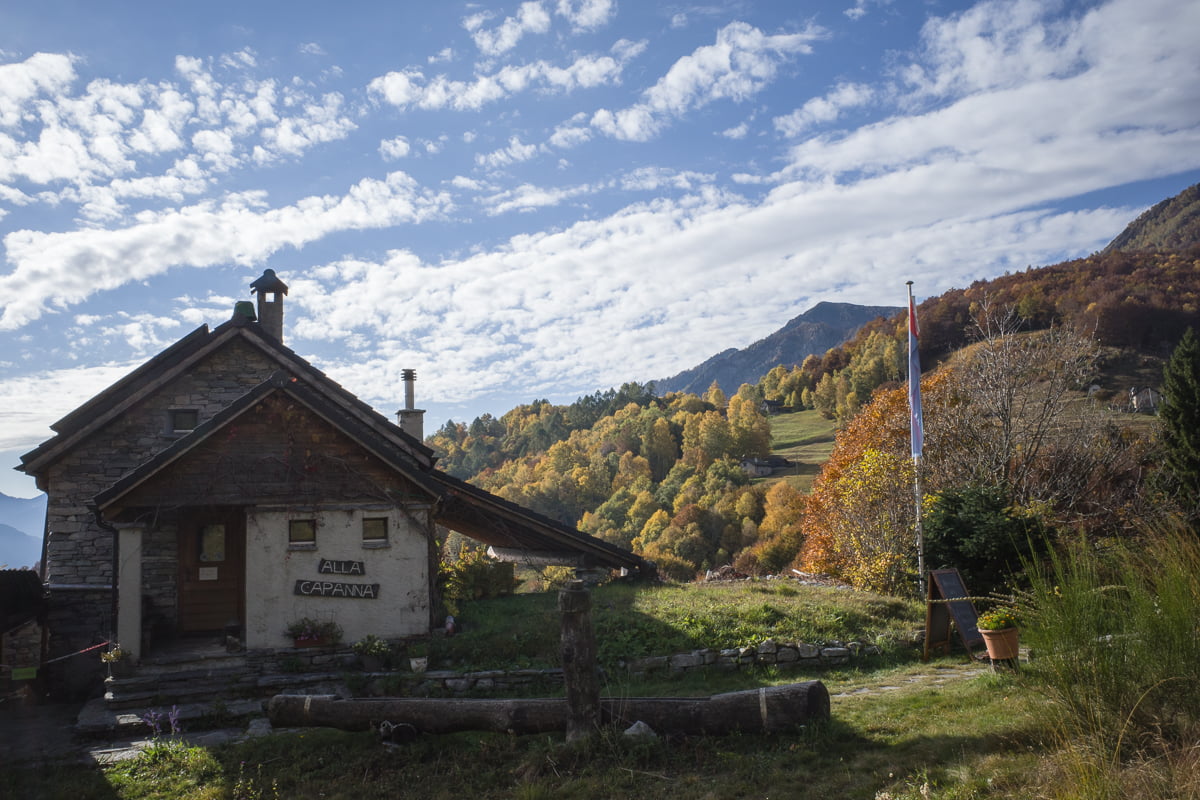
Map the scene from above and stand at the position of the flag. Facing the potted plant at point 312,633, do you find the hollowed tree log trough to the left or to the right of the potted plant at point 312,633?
left

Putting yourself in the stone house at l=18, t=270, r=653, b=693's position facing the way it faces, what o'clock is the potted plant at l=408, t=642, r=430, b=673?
The potted plant is roughly at 10 o'clock from the stone house.

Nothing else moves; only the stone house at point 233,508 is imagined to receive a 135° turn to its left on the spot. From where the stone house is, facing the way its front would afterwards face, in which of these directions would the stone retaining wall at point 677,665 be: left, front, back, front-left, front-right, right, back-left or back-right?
right

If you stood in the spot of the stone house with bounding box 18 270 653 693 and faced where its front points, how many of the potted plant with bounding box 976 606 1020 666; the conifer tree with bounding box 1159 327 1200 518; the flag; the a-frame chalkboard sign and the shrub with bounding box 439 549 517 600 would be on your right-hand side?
0

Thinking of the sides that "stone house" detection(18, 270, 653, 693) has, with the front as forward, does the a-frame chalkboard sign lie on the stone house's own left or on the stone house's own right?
on the stone house's own left

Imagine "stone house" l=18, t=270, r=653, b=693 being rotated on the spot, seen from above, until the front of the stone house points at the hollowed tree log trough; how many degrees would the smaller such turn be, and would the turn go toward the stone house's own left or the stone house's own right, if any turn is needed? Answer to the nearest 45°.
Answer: approximately 45° to the stone house's own left

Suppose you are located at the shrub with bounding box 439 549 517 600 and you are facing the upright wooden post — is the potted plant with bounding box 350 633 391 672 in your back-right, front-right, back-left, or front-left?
front-right

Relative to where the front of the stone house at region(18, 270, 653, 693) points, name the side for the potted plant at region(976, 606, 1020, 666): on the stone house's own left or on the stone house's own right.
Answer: on the stone house's own left

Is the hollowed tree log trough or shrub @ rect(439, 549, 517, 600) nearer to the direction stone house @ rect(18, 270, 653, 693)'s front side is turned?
the hollowed tree log trough

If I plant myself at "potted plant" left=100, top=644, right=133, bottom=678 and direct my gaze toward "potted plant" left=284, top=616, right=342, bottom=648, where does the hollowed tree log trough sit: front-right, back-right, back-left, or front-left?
front-right

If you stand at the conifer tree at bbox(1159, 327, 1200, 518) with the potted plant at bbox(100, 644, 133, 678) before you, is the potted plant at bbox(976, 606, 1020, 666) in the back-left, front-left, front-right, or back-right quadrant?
front-left

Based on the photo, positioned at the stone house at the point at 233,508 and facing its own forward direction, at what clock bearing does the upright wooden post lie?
The upright wooden post is roughly at 11 o'clock from the stone house.

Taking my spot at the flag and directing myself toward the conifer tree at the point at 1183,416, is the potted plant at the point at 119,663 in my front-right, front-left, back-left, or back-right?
back-left

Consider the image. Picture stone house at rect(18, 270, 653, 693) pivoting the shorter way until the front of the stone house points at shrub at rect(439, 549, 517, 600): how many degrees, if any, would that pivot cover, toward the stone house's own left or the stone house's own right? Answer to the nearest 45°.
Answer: approximately 135° to the stone house's own left

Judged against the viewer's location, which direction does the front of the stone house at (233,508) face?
facing the viewer

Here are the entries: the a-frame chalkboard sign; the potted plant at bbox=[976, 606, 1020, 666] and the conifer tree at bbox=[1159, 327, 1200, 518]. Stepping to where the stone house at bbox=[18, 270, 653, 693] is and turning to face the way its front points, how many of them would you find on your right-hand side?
0

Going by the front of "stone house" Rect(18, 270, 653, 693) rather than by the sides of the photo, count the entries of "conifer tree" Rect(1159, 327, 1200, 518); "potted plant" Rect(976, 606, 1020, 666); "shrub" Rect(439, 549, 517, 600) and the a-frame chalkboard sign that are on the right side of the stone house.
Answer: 0

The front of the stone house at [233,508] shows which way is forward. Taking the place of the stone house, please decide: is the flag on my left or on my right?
on my left
